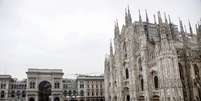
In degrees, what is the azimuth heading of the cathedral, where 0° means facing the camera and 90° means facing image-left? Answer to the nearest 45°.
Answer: approximately 45°
